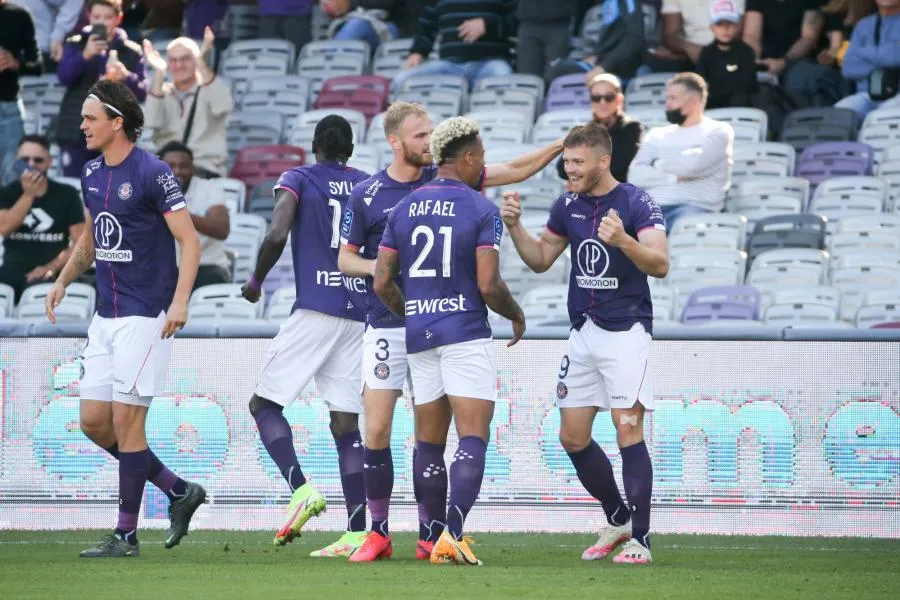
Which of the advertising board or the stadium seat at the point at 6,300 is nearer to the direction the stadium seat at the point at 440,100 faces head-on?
the advertising board

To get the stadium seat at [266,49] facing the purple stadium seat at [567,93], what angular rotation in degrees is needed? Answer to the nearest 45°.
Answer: approximately 45° to its left

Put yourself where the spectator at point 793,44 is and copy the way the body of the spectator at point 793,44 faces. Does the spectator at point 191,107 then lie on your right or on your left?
on your right

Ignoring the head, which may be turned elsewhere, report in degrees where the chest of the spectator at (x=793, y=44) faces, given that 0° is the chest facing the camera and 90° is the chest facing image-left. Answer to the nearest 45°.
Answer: approximately 0°

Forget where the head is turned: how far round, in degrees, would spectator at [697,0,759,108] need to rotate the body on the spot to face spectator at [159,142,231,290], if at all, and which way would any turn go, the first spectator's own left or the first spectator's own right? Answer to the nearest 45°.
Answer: approximately 45° to the first spectator's own right

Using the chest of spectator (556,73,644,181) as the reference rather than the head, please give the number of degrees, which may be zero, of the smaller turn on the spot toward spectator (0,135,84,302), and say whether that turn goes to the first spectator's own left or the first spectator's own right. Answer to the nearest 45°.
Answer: approximately 45° to the first spectator's own right

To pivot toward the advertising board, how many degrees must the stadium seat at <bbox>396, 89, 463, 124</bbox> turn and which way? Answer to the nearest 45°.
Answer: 0° — it already faces it

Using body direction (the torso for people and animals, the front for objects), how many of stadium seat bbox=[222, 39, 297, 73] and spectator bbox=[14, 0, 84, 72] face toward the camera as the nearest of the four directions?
2

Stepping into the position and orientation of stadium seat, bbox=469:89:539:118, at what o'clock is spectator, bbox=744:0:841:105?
The spectator is roughly at 9 o'clock from the stadium seat.
